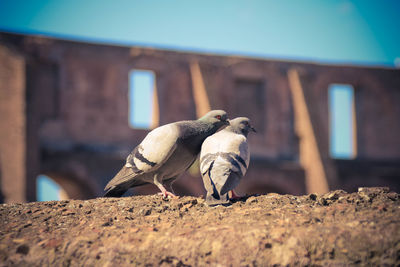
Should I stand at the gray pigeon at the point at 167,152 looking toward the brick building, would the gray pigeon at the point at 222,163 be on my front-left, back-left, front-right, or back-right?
back-right

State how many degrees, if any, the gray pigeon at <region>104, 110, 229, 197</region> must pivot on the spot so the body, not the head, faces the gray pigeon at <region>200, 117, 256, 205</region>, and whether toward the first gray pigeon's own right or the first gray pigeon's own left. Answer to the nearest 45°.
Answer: approximately 45° to the first gray pigeon's own right

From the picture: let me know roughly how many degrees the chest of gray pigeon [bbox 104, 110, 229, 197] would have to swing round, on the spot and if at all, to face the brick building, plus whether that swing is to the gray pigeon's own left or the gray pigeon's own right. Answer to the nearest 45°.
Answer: approximately 90° to the gray pigeon's own left

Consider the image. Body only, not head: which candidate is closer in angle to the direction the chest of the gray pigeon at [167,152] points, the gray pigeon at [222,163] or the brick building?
the gray pigeon

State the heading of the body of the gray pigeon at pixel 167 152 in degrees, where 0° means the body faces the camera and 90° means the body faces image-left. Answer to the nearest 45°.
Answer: approximately 270°
